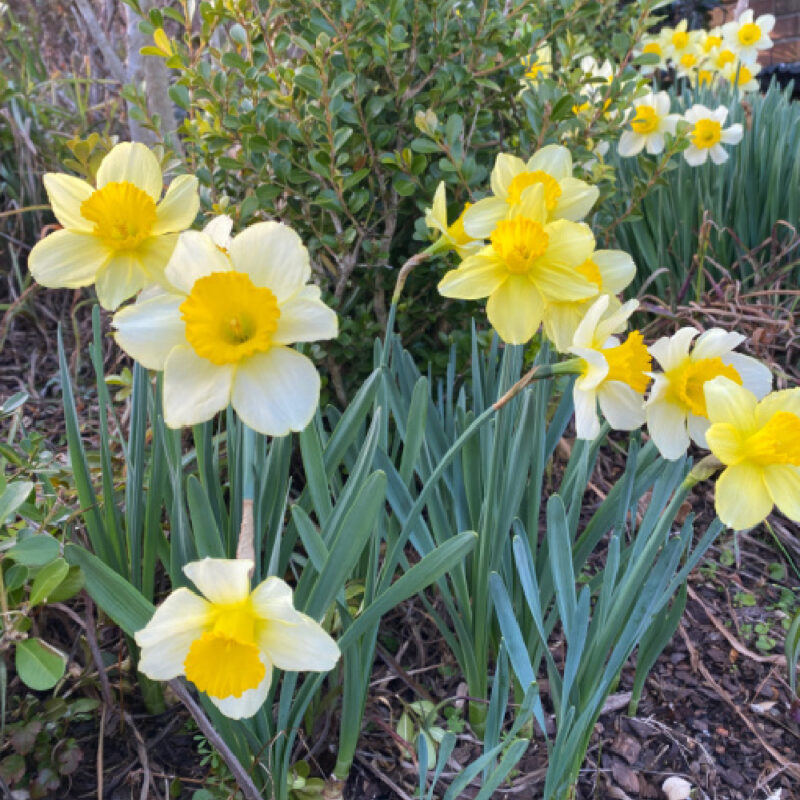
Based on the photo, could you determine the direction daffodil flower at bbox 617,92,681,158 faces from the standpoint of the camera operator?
facing the viewer and to the left of the viewer

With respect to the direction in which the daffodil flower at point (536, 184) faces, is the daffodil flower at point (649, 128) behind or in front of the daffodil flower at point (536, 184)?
behind

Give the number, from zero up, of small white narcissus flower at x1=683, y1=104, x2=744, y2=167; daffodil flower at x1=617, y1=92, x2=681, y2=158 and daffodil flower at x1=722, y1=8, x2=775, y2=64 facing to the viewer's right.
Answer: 0

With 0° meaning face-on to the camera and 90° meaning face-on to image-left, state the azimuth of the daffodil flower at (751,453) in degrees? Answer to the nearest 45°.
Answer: approximately 315°

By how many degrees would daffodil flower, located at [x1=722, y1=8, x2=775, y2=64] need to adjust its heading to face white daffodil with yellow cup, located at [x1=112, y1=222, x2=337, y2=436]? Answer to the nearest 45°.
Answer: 0° — it already faces it

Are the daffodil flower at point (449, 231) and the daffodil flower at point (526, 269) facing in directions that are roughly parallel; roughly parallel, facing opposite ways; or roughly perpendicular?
roughly perpendicular

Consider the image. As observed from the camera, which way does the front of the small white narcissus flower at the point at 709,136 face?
facing the viewer

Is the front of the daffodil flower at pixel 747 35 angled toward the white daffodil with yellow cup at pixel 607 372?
yes

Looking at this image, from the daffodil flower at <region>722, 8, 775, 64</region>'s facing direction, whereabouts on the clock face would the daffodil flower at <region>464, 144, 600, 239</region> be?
the daffodil flower at <region>464, 144, 600, 239</region> is roughly at 12 o'clock from the daffodil flower at <region>722, 8, 775, 64</region>.

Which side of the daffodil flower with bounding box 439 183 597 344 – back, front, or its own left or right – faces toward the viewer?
front
